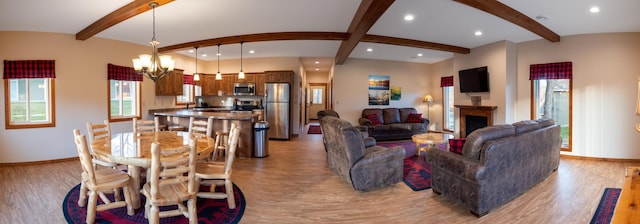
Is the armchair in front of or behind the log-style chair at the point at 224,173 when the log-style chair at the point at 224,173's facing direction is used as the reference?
behind

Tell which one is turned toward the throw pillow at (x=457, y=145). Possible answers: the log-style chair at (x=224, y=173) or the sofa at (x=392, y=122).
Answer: the sofa

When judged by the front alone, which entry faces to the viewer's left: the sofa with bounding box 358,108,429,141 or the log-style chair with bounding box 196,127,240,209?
the log-style chair

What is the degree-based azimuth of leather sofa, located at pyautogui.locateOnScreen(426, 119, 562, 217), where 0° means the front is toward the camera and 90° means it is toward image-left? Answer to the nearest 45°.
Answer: approximately 135°

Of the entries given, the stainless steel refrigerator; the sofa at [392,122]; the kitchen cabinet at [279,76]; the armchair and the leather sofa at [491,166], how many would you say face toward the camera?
3

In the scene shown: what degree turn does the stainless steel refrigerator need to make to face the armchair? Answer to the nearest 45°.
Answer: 0° — it already faces it

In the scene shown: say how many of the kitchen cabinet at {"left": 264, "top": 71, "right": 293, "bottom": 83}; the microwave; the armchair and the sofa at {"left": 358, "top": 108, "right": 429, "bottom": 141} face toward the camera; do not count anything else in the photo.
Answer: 3

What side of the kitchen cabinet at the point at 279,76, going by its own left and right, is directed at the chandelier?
front

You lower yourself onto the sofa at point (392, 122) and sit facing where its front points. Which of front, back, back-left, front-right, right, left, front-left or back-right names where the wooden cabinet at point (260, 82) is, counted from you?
right

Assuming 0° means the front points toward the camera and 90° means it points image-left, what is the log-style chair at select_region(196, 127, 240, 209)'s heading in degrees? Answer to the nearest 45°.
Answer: approximately 90°

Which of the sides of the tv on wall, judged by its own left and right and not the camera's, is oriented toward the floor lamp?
right

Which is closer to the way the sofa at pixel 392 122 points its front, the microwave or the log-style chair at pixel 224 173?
the log-style chair

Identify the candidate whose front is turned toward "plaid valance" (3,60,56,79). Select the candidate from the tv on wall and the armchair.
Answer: the tv on wall

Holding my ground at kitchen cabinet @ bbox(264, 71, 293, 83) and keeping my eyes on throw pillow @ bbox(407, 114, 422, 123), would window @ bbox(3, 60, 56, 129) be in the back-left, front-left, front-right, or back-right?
back-right
